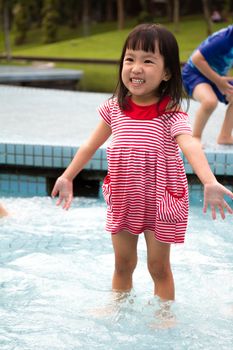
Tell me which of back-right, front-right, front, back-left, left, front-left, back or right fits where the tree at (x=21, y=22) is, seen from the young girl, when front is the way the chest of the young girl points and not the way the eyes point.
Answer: back-right

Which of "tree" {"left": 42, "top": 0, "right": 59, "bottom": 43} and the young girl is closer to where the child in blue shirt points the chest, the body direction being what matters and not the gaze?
the young girl

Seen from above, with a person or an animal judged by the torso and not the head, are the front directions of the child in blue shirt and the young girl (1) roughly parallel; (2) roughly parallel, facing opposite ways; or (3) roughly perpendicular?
roughly perpendicular

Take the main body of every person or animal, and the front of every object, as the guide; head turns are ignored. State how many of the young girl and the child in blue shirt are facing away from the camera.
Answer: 0

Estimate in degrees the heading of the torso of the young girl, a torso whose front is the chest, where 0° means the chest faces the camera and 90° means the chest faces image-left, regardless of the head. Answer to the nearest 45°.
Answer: approximately 45°

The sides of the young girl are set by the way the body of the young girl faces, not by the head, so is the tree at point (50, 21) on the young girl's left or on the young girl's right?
on the young girl's right
